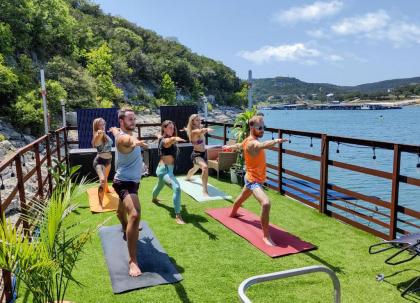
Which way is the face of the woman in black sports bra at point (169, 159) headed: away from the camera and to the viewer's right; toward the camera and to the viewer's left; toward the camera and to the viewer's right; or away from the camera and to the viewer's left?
toward the camera and to the viewer's right

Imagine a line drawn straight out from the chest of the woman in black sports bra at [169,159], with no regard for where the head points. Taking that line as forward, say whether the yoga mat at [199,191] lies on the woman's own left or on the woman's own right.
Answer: on the woman's own left

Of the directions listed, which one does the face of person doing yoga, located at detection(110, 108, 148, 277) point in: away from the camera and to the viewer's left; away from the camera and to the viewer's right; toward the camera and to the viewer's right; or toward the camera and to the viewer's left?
toward the camera and to the viewer's right

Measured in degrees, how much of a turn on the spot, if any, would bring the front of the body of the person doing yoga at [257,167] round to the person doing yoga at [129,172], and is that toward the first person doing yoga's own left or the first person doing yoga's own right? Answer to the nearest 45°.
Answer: approximately 135° to the first person doing yoga's own right

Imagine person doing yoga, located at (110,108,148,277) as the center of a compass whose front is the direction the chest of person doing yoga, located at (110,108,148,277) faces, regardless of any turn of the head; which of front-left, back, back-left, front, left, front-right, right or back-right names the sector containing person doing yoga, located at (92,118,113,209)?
back-left

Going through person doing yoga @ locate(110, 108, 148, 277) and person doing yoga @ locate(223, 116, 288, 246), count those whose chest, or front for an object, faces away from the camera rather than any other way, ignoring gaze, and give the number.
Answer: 0

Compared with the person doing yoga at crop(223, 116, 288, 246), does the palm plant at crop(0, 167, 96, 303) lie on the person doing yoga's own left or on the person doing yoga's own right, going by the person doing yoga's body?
on the person doing yoga's own right

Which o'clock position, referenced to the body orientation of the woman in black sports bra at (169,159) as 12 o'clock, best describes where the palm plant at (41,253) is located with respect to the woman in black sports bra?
The palm plant is roughly at 2 o'clock from the woman in black sports bra.

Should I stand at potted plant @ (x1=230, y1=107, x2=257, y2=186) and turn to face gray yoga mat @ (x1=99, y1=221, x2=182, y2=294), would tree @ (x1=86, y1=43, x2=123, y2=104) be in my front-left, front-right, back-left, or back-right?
back-right

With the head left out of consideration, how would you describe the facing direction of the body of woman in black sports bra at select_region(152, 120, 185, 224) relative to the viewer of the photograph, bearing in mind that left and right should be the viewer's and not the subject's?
facing the viewer and to the right of the viewer

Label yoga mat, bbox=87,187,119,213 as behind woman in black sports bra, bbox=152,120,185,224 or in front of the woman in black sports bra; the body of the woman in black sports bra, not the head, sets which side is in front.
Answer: behind
